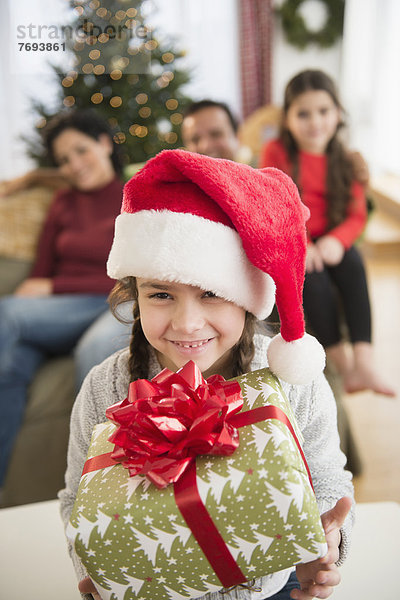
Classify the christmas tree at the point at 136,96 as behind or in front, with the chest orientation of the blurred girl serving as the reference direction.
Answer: behind

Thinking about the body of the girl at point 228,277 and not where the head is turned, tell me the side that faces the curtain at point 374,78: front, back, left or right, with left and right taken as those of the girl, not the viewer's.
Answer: back

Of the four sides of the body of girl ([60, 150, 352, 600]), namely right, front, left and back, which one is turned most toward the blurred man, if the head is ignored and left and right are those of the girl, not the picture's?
back

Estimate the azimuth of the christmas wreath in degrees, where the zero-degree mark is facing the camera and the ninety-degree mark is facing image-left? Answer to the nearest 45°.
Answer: approximately 0°

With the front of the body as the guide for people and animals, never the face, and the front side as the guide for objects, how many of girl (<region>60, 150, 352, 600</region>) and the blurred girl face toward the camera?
2
